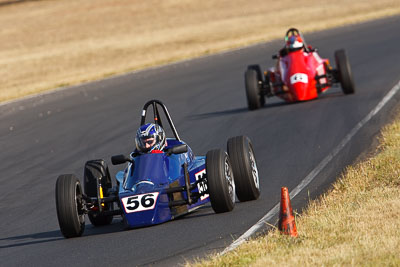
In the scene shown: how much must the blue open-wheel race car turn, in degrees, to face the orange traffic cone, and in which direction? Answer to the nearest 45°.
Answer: approximately 90° to its left

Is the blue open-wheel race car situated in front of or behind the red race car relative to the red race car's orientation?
in front

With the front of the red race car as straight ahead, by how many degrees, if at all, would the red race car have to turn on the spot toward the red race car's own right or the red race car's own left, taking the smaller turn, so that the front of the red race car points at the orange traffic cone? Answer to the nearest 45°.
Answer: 0° — it already faces it

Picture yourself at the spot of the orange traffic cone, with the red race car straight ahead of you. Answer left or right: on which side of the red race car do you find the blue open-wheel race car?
left

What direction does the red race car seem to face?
toward the camera

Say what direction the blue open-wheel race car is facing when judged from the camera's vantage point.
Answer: facing the viewer and to the left of the viewer

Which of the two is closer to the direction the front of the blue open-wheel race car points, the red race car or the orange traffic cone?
the orange traffic cone

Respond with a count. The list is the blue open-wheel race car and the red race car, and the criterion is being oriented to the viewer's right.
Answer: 0
